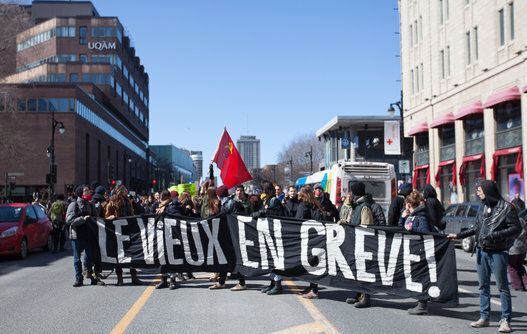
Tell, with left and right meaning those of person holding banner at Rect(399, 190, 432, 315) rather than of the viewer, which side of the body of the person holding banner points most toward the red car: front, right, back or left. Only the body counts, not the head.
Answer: right

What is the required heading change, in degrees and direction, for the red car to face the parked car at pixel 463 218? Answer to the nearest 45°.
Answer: approximately 135° to its left

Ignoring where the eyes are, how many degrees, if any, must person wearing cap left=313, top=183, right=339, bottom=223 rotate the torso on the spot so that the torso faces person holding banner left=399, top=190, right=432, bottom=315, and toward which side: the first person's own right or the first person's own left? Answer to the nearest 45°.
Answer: approximately 90° to the first person's own left

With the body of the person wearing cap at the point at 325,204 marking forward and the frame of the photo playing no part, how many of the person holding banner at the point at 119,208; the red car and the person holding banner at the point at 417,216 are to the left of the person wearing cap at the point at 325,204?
1

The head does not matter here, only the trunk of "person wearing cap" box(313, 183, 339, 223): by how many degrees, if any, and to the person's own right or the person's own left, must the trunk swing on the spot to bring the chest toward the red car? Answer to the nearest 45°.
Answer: approximately 90° to the person's own right

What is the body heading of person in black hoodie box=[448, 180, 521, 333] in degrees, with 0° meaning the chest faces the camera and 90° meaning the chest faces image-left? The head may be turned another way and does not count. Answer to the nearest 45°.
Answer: approximately 45°

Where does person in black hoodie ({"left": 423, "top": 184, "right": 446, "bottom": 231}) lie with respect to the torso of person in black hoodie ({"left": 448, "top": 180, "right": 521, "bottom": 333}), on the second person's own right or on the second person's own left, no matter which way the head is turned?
on the second person's own right

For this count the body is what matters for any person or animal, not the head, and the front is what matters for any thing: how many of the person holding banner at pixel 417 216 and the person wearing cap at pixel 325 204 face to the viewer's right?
0

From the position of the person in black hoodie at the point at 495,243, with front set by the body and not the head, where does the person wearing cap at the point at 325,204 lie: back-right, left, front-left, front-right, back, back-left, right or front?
right

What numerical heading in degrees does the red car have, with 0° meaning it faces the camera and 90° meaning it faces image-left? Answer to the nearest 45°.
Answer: approximately 45°

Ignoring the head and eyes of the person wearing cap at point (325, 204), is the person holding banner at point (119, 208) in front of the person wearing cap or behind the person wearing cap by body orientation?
in front

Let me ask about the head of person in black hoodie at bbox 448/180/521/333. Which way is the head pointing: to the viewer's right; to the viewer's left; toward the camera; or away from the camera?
to the viewer's left
